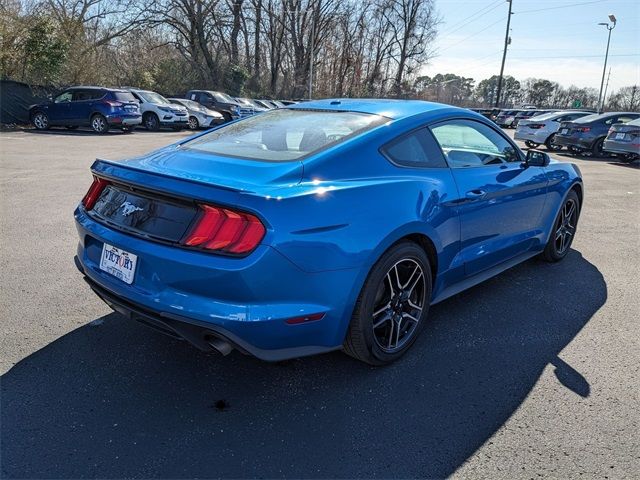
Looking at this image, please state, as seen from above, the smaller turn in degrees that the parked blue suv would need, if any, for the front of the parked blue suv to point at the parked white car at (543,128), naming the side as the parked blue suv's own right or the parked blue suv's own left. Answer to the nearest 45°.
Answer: approximately 180°

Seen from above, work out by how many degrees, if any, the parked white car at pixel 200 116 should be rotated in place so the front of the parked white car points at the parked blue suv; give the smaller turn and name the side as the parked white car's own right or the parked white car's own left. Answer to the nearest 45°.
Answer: approximately 90° to the parked white car's own right

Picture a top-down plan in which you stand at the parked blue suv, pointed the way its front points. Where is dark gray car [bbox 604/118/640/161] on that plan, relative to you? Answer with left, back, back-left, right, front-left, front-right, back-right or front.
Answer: back

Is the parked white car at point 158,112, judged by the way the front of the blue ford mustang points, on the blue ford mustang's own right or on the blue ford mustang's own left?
on the blue ford mustang's own left

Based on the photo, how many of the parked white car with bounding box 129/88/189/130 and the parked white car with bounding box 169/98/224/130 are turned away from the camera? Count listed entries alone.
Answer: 0

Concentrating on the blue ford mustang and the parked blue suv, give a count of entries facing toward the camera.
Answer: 0

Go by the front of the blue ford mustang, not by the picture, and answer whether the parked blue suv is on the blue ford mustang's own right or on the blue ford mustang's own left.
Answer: on the blue ford mustang's own left

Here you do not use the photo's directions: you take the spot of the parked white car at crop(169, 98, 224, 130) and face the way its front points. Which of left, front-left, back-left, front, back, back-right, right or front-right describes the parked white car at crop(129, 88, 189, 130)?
right

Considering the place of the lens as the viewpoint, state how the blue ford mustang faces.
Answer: facing away from the viewer and to the right of the viewer

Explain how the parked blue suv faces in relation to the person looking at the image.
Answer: facing away from the viewer and to the left of the viewer

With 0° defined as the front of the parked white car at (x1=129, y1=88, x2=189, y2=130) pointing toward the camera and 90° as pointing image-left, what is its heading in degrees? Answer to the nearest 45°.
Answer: approximately 315°

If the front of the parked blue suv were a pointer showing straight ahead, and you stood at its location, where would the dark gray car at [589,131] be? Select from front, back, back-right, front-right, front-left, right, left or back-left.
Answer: back
